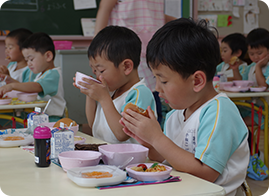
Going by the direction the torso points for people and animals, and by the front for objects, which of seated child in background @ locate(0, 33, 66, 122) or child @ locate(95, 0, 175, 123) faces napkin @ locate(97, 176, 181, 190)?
the child

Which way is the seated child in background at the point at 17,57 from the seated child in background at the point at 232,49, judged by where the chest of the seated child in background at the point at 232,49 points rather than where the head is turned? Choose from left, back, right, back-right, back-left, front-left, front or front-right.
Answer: front

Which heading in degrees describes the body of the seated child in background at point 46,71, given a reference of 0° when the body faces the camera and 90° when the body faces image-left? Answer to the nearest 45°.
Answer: approximately 90°

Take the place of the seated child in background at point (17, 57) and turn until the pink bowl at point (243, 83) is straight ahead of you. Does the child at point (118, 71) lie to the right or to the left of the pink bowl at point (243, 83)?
right

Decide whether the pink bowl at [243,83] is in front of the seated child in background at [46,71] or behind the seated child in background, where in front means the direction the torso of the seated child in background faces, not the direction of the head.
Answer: behind

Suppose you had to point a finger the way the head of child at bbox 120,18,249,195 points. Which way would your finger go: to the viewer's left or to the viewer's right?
to the viewer's left

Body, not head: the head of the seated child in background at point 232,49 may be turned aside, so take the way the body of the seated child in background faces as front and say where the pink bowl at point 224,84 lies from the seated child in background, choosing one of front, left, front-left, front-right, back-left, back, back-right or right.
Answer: front-left

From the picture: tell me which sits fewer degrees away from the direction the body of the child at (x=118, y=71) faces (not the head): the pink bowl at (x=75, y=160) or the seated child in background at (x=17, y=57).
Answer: the pink bowl

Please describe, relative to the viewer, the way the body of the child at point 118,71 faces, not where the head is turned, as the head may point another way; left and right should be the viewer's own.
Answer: facing the viewer and to the left of the viewer

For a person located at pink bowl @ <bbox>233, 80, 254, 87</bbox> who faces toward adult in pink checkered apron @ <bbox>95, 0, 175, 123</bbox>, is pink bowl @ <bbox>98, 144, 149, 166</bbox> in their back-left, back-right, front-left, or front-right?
front-left

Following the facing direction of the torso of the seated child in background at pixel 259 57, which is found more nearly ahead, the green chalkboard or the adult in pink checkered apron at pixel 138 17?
the adult in pink checkered apron

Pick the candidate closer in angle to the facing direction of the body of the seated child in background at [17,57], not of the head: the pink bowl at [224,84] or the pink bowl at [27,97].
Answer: the pink bowl at [27,97]
